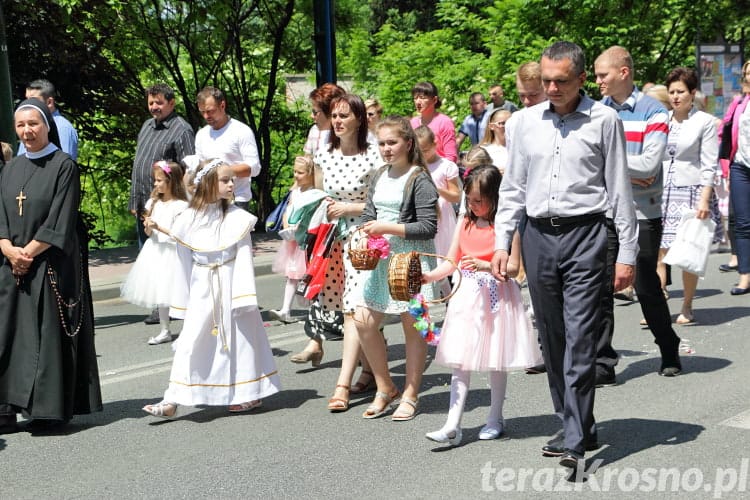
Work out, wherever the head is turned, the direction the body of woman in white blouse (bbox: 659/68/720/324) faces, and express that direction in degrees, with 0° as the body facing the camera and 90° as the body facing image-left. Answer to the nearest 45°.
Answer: approximately 45°

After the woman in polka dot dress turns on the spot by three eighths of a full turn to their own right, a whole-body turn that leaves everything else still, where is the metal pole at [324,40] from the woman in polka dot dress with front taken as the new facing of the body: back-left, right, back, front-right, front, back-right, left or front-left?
front

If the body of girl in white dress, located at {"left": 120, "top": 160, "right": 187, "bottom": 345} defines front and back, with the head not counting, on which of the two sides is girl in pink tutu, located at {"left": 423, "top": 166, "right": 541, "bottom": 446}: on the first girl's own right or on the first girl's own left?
on the first girl's own left

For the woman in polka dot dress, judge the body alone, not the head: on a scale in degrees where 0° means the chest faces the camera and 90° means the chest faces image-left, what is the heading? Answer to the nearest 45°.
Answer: approximately 45°

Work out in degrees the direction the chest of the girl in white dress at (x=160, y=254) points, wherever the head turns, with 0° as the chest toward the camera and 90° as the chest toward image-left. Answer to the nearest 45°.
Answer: approximately 45°

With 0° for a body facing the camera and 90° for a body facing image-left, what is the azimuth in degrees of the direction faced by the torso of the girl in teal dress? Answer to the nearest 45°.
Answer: approximately 45°

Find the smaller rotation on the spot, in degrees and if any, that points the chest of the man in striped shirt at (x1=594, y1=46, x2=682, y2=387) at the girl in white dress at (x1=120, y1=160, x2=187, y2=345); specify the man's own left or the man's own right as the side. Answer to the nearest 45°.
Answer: approximately 45° to the man's own right
